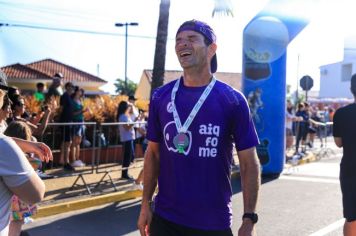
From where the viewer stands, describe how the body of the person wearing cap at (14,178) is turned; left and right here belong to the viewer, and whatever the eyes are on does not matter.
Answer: facing to the right of the viewer

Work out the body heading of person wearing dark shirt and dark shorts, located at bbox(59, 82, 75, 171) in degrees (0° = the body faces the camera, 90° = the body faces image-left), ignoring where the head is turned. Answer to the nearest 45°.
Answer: approximately 270°

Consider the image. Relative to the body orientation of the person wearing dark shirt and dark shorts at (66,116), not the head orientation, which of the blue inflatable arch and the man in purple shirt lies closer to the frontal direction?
the blue inflatable arch

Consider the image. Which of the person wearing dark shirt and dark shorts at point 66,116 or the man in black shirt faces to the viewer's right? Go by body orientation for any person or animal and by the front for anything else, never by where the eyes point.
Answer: the person wearing dark shirt and dark shorts

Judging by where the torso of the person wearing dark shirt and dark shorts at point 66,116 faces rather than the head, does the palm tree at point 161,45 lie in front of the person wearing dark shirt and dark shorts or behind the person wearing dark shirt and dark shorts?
in front

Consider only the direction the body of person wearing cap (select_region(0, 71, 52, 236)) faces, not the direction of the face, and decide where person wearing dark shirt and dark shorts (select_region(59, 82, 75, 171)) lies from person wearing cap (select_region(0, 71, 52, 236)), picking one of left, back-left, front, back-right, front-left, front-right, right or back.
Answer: left

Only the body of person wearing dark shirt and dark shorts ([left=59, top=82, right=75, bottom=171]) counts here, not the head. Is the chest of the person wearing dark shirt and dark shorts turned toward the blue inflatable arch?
yes

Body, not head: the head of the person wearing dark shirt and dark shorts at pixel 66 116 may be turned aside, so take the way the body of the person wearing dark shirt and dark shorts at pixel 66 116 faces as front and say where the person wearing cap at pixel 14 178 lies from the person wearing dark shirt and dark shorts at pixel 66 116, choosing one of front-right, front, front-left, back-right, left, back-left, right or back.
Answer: right

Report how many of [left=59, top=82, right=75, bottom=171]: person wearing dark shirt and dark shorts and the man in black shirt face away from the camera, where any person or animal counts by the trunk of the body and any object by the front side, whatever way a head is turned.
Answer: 1

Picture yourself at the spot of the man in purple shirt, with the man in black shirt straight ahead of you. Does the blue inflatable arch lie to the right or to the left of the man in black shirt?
left

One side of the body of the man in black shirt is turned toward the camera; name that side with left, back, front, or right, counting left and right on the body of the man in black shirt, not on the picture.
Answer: back

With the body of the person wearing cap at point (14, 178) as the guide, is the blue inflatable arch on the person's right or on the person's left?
on the person's left

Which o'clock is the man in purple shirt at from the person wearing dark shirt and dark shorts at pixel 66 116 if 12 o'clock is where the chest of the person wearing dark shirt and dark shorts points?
The man in purple shirt is roughly at 3 o'clock from the person wearing dark shirt and dark shorts.

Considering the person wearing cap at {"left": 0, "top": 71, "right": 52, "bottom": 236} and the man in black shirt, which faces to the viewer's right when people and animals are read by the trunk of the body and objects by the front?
the person wearing cap
